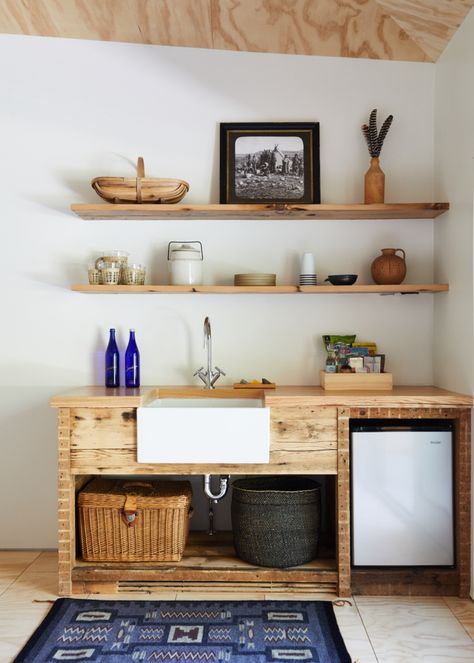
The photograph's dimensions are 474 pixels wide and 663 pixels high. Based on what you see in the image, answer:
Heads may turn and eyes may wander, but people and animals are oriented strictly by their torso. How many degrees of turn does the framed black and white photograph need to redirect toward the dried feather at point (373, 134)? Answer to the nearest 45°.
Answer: approximately 90° to its left

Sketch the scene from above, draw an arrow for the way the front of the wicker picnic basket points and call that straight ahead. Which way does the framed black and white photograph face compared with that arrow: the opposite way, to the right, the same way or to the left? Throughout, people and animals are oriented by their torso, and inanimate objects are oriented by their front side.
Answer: the same way

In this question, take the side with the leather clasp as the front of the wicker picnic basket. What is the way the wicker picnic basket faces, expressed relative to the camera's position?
facing the viewer

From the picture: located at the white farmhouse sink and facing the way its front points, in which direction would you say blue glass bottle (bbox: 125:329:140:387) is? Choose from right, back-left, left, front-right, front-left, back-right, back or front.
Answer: back-right

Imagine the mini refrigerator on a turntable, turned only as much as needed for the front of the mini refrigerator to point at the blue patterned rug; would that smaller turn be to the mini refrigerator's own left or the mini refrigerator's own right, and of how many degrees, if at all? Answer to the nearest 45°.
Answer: approximately 45° to the mini refrigerator's own right

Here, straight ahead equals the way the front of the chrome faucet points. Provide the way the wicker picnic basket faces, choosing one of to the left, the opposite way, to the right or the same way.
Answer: the same way

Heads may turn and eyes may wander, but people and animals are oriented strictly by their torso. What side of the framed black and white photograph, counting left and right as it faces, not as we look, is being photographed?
front

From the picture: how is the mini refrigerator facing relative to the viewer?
toward the camera
